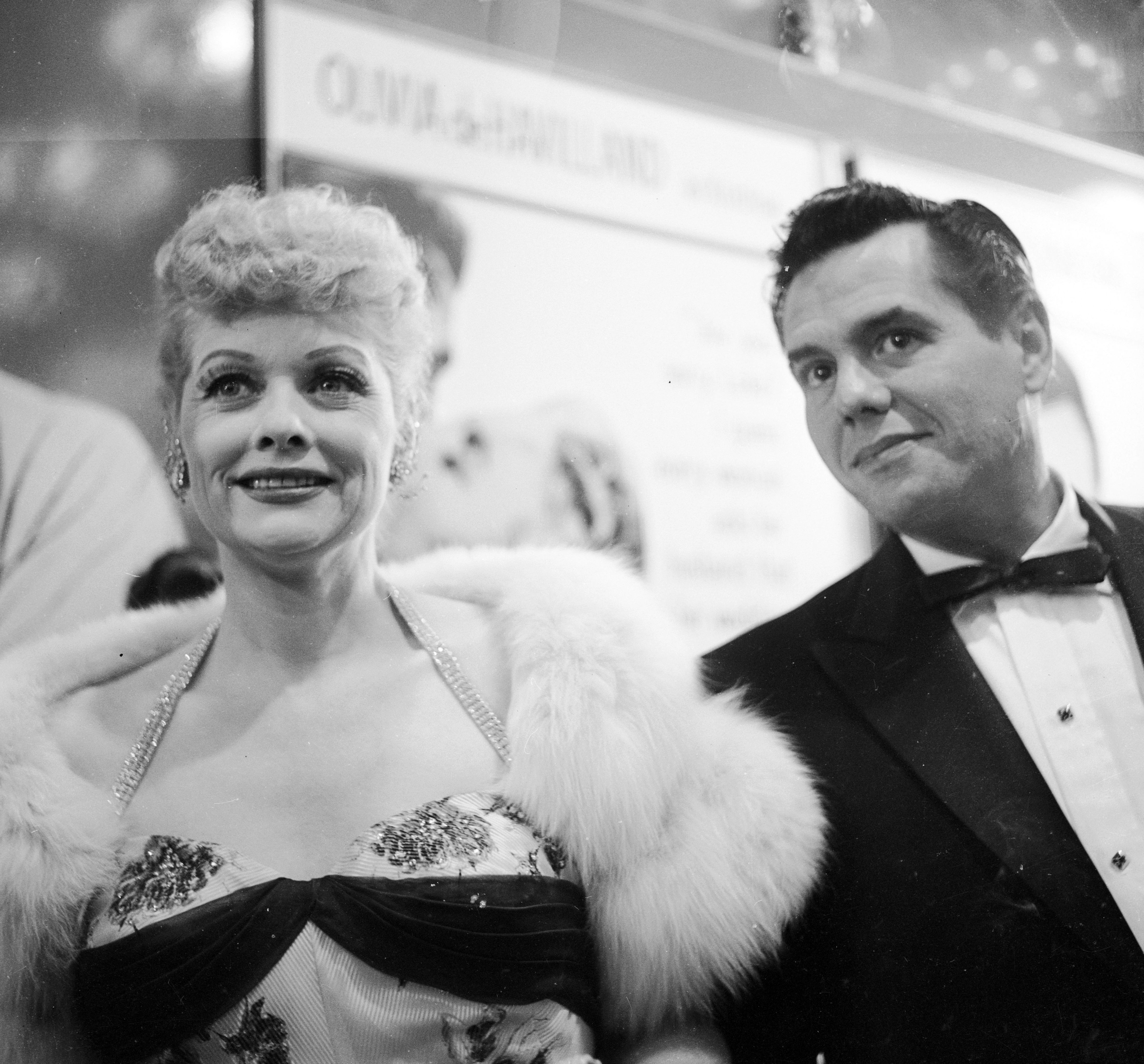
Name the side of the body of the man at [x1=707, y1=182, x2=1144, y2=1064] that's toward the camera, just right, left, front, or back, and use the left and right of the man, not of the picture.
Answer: front

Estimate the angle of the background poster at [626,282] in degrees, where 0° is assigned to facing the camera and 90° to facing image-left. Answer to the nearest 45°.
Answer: approximately 315°

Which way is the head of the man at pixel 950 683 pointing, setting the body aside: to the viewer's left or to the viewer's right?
to the viewer's left

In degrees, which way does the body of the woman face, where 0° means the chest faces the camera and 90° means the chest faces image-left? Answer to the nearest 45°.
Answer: approximately 0°

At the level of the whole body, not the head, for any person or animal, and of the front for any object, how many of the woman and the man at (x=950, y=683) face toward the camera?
2

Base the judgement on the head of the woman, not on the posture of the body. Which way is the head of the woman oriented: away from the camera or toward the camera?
toward the camera

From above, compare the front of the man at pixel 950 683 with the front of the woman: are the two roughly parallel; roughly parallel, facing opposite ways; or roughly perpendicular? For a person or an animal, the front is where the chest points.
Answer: roughly parallel
